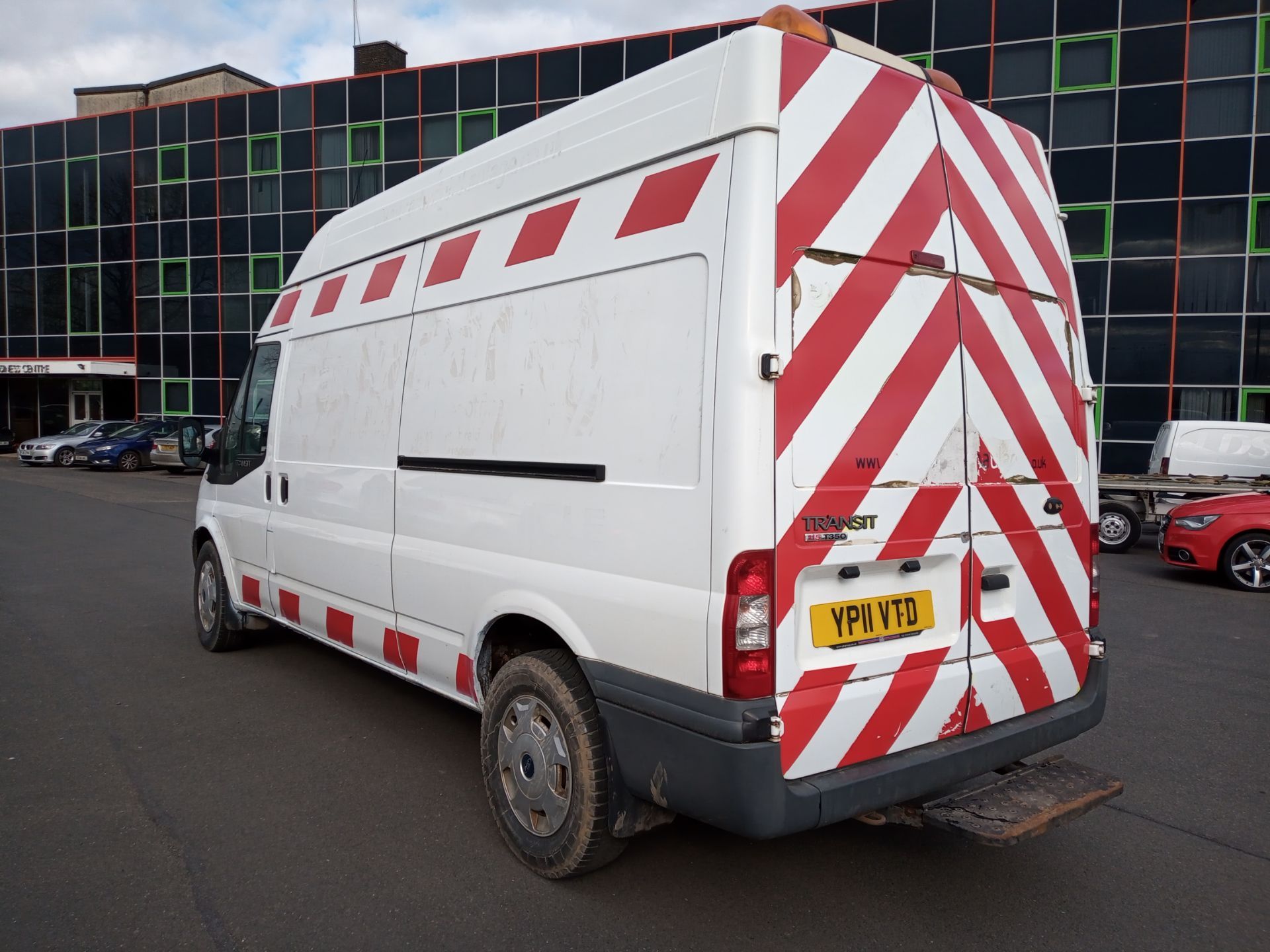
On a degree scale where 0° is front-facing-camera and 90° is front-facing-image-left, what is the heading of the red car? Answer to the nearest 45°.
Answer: approximately 90°

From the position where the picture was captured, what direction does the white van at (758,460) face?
facing away from the viewer and to the left of the viewer

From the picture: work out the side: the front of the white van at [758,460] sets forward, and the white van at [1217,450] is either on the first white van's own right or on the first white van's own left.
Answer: on the first white van's own right

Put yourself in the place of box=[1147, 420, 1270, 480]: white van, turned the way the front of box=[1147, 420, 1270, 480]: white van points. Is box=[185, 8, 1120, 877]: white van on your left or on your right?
on your right

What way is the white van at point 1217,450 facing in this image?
to the viewer's right

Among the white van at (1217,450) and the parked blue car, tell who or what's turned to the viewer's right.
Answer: the white van

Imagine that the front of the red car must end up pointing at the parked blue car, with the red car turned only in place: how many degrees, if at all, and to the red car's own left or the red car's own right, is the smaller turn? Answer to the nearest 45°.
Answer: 0° — it already faces it

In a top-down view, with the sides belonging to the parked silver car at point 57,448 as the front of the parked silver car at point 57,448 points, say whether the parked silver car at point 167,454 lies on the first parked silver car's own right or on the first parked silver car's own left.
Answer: on the first parked silver car's own left
